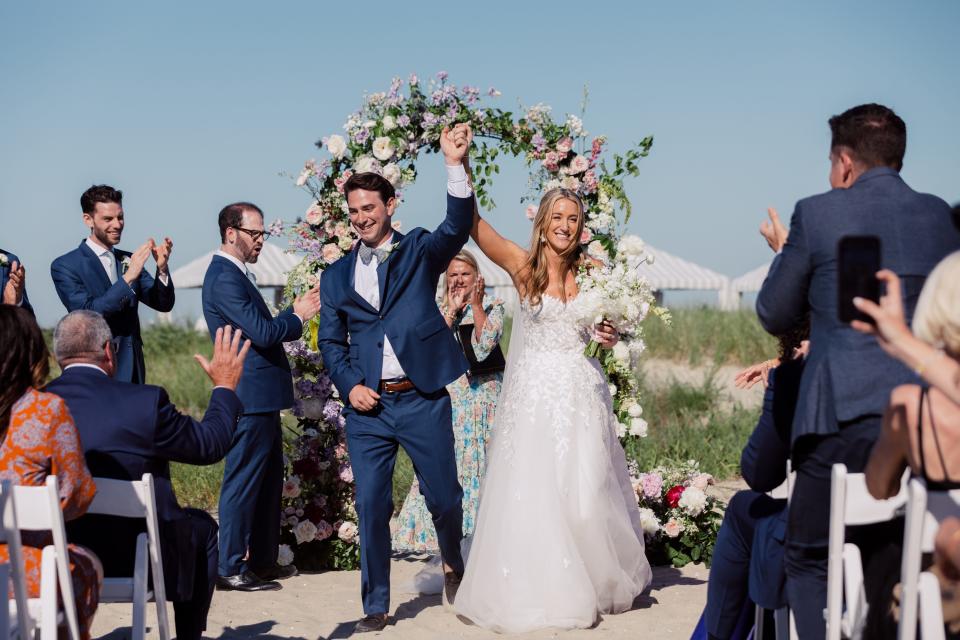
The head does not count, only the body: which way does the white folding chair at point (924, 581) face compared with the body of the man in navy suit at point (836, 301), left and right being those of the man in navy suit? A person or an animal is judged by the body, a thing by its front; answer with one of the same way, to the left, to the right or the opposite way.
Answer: the same way

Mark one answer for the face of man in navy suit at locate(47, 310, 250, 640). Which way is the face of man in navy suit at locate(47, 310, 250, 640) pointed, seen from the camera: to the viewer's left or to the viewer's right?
to the viewer's right

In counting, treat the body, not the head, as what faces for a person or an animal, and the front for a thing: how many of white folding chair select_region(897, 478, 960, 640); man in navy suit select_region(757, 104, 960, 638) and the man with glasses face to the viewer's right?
1

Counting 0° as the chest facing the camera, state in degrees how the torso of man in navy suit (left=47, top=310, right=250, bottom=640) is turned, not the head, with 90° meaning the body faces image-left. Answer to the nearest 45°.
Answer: approximately 225°

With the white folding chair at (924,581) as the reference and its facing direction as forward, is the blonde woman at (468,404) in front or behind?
in front

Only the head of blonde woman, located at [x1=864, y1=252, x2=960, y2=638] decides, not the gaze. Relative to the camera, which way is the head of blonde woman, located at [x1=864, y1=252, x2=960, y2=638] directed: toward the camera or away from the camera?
away from the camera

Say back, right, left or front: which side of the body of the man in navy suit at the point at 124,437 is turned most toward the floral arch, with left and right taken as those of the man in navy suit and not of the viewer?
front

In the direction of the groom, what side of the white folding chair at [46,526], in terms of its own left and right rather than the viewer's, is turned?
front

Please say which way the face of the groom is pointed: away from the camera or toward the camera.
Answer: toward the camera

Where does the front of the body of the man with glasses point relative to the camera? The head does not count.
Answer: to the viewer's right

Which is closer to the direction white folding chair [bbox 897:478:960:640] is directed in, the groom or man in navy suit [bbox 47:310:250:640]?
the groom

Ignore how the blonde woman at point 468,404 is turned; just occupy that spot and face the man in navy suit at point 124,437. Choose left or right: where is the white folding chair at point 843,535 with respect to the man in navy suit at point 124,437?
left

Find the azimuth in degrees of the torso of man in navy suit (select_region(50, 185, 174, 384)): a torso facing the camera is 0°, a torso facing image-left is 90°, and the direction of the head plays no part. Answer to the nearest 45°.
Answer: approximately 315°

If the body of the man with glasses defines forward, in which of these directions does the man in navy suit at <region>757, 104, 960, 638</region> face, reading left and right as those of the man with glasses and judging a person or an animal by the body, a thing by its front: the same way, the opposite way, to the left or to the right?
to the left

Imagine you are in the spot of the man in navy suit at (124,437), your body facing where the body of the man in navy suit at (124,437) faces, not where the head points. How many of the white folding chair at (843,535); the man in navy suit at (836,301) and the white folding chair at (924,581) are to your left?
0

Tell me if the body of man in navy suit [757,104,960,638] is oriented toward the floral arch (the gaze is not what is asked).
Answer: yes

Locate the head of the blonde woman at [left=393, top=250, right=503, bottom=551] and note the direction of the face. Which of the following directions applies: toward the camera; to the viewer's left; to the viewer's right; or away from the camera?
toward the camera

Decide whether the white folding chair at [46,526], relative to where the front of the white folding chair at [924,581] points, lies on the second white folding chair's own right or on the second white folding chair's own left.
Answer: on the second white folding chair's own left
